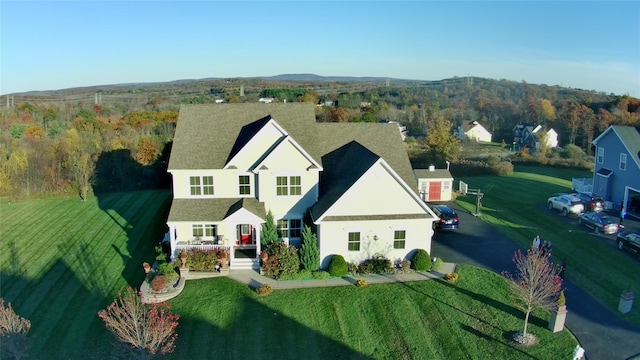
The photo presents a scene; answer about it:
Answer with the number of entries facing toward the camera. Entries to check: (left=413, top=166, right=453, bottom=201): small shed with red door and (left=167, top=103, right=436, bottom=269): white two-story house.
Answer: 2

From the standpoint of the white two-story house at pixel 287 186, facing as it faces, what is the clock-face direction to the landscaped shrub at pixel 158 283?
The landscaped shrub is roughly at 2 o'clock from the white two-story house.

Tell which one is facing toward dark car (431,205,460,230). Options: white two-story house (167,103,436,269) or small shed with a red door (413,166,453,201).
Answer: the small shed with a red door

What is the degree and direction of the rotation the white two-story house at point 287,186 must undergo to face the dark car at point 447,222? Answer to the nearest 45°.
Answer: approximately 90° to its left

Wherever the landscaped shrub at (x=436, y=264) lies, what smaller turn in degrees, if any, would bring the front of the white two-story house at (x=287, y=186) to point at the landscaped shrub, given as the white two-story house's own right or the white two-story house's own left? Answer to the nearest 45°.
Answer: approximately 90° to the white two-story house's own left

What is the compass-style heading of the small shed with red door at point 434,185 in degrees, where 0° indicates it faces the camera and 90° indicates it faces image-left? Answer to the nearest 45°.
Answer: approximately 0°

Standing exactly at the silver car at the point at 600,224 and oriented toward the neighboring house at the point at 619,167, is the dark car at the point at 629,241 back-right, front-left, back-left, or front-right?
back-right

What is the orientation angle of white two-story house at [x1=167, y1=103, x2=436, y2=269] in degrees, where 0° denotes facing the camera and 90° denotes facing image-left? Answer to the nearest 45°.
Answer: approximately 0°
